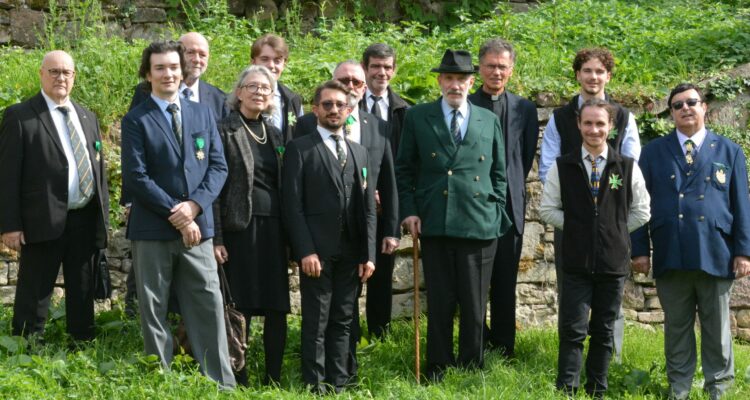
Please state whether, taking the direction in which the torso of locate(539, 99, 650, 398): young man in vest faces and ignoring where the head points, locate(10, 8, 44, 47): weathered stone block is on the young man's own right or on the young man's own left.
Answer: on the young man's own right

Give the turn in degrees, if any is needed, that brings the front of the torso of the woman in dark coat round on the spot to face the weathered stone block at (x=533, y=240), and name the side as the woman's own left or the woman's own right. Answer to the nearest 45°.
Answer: approximately 90° to the woman's own left

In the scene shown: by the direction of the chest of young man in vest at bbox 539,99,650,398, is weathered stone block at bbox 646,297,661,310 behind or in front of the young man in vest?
behind

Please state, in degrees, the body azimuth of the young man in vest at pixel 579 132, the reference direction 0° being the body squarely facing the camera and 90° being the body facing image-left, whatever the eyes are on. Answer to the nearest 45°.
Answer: approximately 0°

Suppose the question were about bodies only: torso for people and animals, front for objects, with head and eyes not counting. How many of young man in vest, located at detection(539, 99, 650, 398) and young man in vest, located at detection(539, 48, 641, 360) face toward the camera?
2

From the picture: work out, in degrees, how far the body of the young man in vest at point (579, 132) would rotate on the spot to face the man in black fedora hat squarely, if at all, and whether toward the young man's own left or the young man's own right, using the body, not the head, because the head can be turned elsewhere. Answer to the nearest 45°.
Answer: approximately 45° to the young man's own right

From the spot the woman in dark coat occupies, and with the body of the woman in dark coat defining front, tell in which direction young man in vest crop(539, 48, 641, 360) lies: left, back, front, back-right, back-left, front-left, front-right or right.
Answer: front-left

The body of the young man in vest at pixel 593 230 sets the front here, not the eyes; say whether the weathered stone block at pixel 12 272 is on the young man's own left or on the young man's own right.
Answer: on the young man's own right

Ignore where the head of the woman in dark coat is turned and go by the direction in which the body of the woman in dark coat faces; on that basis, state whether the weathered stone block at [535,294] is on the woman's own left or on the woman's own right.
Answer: on the woman's own left
